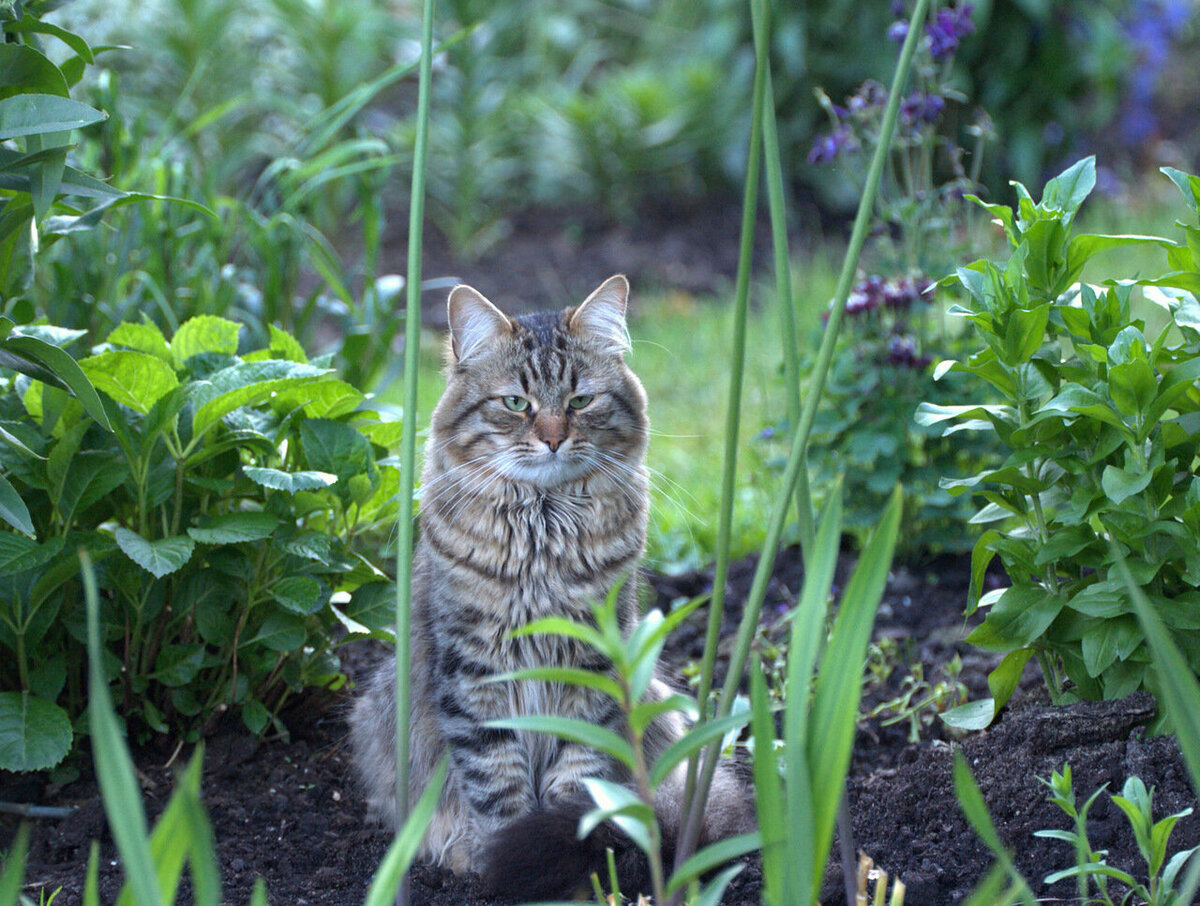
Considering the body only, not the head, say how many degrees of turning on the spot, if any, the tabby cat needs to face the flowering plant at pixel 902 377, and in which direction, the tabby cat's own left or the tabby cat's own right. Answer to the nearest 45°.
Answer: approximately 135° to the tabby cat's own left

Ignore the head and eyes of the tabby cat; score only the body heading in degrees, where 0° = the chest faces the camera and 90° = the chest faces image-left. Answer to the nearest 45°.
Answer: approximately 0°

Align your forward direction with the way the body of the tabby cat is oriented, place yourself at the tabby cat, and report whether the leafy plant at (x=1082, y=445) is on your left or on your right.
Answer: on your left

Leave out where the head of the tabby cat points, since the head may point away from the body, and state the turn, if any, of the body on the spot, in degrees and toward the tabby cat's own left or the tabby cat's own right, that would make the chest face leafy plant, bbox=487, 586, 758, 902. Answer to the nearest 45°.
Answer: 0° — it already faces it
